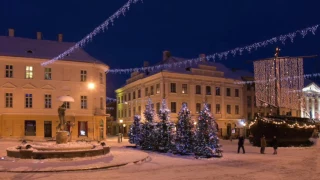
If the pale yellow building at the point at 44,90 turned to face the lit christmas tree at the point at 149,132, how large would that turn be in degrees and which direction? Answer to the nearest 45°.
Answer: approximately 45° to its left

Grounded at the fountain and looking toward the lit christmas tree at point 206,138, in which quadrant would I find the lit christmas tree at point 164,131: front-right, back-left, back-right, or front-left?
front-left

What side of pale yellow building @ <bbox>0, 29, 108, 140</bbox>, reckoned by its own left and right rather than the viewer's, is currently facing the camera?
front

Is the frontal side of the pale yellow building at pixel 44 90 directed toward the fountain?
yes

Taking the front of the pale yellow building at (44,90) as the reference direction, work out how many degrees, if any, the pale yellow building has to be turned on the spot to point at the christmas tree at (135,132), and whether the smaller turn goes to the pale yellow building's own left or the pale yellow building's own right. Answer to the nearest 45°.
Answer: approximately 45° to the pale yellow building's own left

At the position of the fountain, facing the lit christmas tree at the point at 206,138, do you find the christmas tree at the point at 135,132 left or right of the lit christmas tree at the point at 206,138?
left

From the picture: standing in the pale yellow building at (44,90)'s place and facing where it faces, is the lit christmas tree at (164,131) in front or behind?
in front
